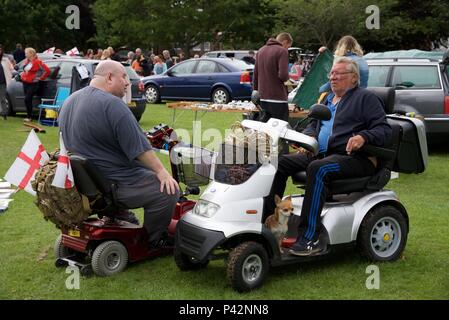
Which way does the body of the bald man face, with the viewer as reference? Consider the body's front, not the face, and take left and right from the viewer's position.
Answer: facing away from the viewer and to the right of the viewer

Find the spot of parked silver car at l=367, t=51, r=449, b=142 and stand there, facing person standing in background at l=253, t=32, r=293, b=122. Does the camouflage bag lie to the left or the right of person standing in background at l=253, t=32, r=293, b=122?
left

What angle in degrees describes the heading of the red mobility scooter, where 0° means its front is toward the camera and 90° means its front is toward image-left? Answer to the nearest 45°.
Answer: approximately 225°

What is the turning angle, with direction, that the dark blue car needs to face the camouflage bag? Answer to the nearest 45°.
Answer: approximately 90° to its left

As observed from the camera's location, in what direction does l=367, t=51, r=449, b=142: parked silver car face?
facing to the left of the viewer

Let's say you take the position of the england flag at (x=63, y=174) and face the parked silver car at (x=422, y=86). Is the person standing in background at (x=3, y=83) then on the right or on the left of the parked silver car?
left

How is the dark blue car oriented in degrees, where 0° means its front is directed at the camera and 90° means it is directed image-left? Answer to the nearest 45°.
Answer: approximately 90°

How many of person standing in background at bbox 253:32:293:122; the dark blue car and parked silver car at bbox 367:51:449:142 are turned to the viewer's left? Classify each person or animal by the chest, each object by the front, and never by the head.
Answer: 2

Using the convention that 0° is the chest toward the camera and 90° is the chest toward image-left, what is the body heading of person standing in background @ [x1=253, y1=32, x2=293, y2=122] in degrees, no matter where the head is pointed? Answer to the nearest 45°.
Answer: approximately 225°
